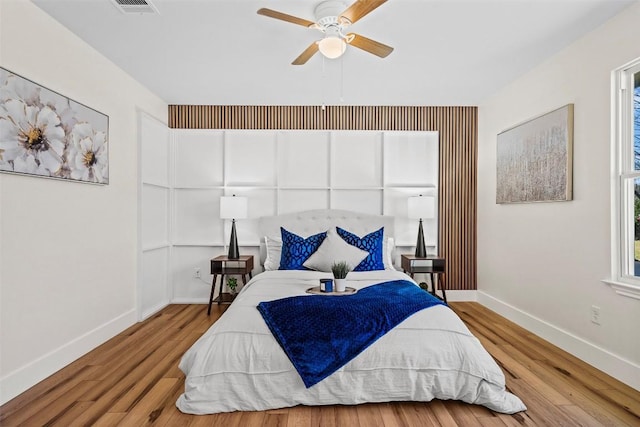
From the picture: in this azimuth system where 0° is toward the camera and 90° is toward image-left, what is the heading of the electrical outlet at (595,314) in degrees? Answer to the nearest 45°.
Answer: approximately 45°

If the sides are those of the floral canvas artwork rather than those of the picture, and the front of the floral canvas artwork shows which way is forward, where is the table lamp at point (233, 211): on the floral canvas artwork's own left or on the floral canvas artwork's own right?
on the floral canvas artwork's own left

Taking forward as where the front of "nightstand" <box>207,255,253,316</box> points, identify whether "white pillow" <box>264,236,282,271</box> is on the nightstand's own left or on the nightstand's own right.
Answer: on the nightstand's own left

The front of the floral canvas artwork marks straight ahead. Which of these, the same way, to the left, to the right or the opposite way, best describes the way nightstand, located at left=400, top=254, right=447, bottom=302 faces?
to the right

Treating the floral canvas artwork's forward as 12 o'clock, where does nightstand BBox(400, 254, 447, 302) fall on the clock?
The nightstand is roughly at 11 o'clock from the floral canvas artwork.

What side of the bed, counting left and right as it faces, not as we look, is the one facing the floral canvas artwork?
right

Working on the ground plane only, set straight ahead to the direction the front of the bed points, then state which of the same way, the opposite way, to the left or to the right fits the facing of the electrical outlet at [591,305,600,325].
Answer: to the right

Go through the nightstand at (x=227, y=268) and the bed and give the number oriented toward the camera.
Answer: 2

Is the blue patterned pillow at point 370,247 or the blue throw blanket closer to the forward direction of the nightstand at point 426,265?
the blue throw blanket

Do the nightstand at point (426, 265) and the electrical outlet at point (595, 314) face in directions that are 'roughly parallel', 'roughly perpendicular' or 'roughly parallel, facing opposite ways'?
roughly perpendicular

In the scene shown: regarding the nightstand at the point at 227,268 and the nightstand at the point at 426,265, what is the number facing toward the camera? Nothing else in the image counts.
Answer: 2
